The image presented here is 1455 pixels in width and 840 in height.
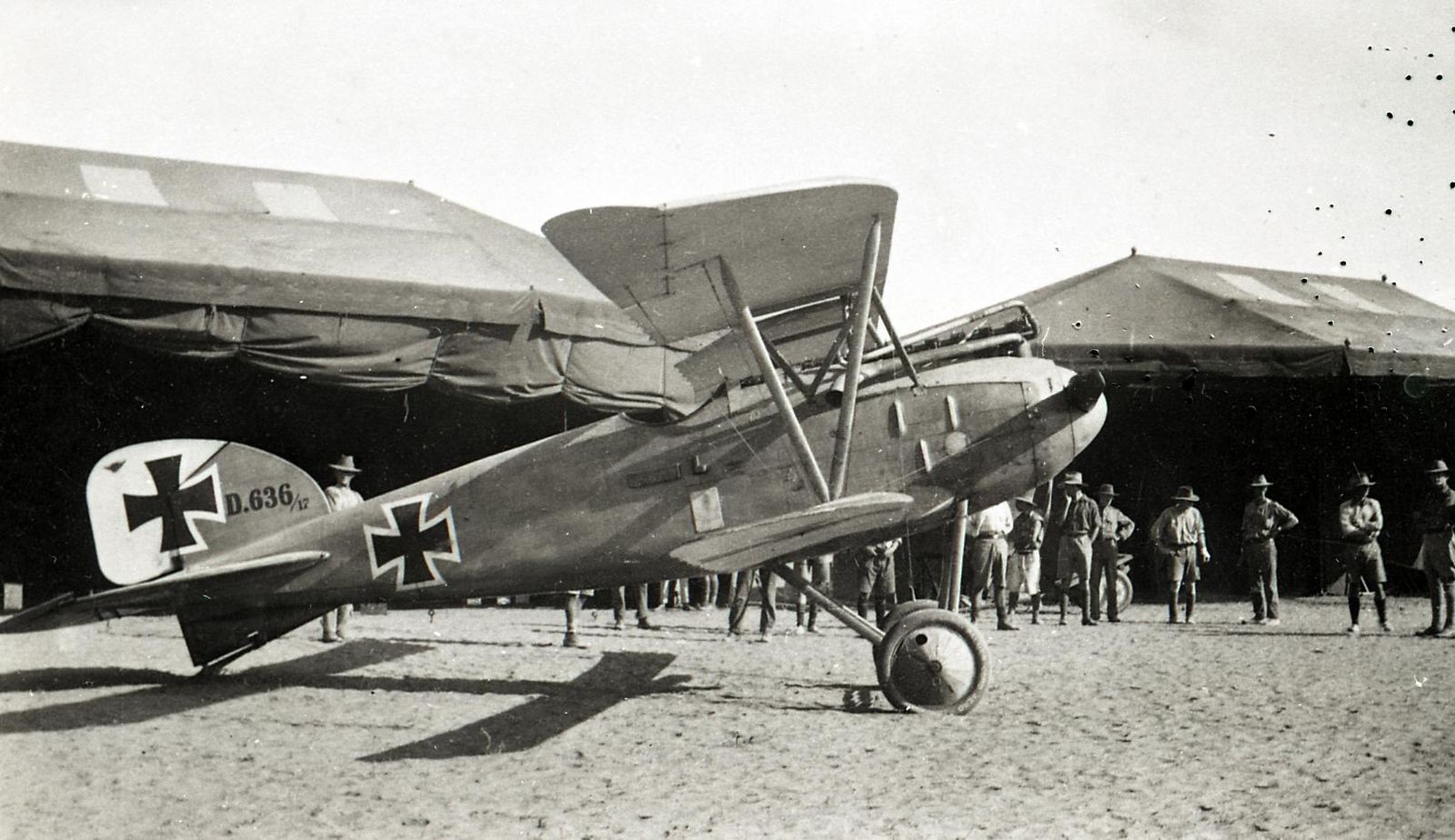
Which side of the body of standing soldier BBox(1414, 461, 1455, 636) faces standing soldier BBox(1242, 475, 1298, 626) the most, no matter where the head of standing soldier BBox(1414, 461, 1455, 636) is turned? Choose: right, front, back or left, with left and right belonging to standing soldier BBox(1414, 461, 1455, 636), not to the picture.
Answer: right

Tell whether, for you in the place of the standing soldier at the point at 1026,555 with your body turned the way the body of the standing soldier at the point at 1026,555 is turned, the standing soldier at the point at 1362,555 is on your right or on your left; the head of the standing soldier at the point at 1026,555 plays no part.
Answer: on your left

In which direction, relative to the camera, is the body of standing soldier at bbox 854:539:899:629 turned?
toward the camera

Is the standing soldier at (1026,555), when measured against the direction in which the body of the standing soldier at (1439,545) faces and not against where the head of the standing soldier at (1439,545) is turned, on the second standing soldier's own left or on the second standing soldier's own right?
on the second standing soldier's own right

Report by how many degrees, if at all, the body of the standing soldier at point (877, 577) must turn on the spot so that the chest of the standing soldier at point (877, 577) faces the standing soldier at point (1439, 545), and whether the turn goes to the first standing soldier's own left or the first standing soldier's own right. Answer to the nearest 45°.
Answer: approximately 90° to the first standing soldier's own left

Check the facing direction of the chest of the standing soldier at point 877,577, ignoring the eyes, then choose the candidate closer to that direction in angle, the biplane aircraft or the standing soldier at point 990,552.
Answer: the biplane aircraft

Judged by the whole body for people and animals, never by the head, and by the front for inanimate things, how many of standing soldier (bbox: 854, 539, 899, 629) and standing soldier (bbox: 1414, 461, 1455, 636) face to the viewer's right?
0

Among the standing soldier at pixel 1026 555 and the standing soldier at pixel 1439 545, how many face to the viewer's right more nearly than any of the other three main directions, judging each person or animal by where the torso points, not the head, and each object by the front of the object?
0

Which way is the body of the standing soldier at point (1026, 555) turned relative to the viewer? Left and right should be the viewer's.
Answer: facing the viewer and to the left of the viewer
